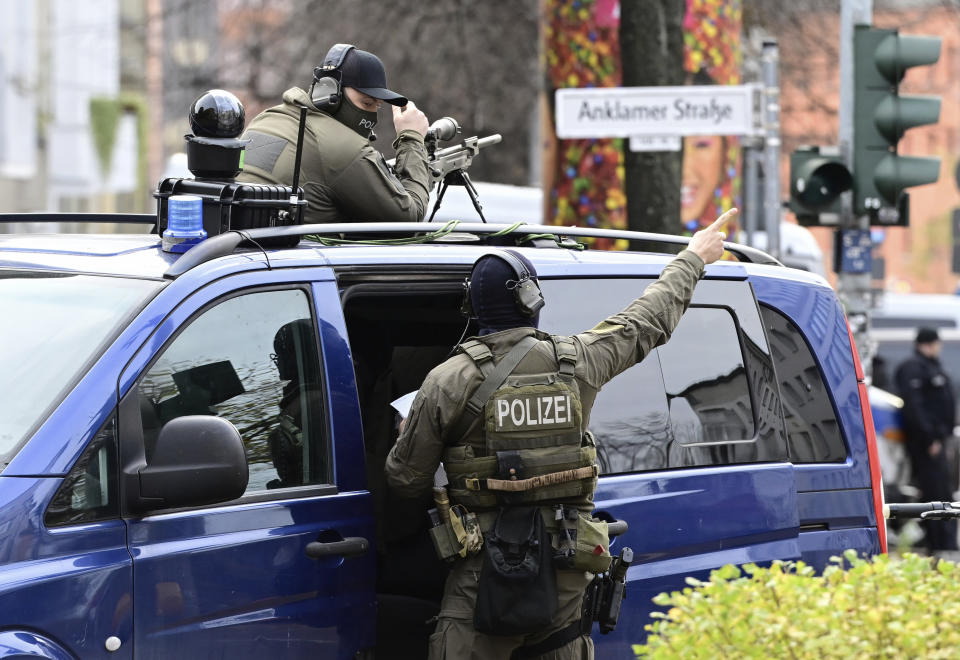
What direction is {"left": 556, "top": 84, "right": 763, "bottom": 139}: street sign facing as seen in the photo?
toward the camera

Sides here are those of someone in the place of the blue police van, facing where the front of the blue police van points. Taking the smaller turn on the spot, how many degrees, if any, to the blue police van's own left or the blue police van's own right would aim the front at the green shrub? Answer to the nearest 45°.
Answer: approximately 90° to the blue police van's own left

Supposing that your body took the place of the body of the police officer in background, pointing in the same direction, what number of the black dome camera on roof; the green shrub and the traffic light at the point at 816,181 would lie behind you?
0

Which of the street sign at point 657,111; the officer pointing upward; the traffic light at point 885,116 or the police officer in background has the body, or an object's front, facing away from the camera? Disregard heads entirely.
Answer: the officer pointing upward

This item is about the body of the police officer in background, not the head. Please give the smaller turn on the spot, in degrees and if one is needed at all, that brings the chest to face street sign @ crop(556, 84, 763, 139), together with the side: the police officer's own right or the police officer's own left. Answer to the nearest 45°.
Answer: approximately 45° to the police officer's own right

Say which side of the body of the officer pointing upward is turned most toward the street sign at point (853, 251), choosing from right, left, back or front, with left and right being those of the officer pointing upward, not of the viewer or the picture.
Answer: front

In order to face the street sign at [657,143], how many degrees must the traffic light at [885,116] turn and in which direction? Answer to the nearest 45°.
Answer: approximately 135° to its right

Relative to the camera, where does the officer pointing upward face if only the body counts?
away from the camera

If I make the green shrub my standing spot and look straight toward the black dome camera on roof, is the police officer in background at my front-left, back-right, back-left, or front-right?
front-right

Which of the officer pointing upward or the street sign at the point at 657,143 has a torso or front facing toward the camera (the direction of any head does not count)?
the street sign

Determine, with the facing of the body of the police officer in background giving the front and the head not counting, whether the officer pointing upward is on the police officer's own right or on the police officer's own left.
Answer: on the police officer's own right

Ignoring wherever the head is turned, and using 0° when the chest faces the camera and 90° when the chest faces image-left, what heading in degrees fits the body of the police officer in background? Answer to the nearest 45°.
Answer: approximately 315°

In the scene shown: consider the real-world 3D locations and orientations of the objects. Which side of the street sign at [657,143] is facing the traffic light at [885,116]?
left

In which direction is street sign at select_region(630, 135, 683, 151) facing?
toward the camera
